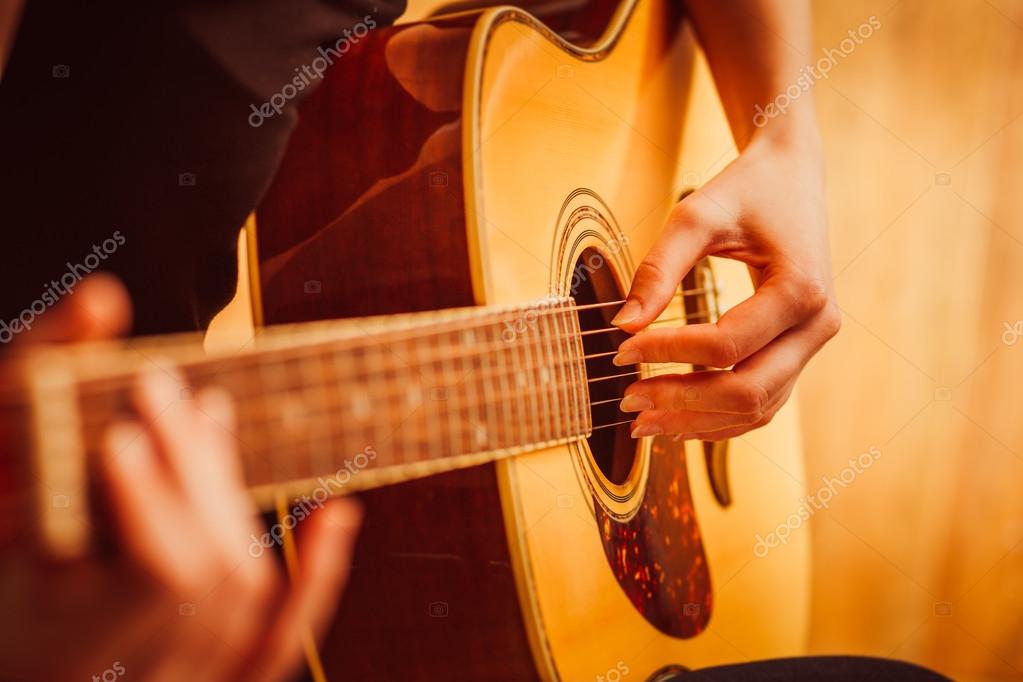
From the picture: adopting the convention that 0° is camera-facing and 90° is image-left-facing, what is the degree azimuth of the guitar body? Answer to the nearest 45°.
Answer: approximately 315°
